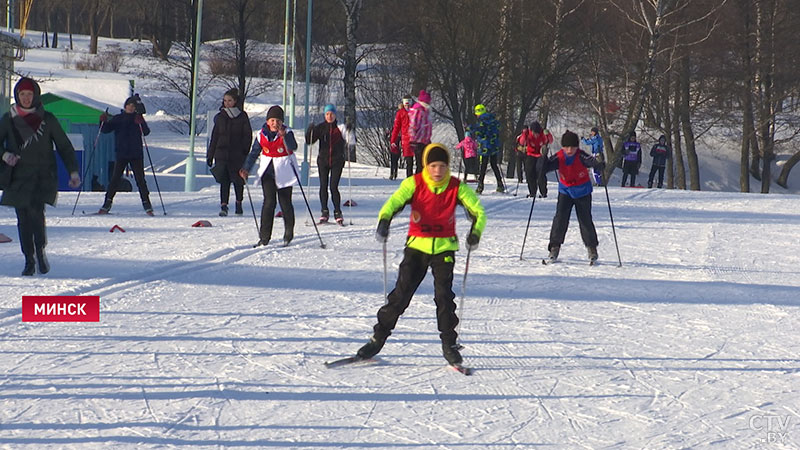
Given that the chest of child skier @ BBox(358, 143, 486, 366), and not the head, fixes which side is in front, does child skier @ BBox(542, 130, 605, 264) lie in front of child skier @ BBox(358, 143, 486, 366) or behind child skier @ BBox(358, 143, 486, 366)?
behind

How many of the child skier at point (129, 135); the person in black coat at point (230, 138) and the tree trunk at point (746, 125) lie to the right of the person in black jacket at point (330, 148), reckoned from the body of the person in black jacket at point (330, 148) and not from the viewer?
2

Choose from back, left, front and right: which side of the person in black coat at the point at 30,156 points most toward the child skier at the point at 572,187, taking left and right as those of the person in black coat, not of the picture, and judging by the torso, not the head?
left

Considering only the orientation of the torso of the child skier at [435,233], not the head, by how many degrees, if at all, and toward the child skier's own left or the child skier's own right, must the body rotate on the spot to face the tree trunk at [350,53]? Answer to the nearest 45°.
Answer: approximately 180°

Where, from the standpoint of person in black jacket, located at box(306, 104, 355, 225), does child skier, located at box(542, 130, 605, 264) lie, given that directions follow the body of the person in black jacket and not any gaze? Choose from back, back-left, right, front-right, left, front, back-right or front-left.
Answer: front-left

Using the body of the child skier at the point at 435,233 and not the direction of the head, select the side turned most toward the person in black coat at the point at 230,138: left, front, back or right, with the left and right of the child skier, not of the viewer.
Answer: back

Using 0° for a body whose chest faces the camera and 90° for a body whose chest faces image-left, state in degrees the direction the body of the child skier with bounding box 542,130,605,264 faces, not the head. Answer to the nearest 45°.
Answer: approximately 0°

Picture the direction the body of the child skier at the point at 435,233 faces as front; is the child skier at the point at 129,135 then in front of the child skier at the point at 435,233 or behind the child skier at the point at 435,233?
behind
